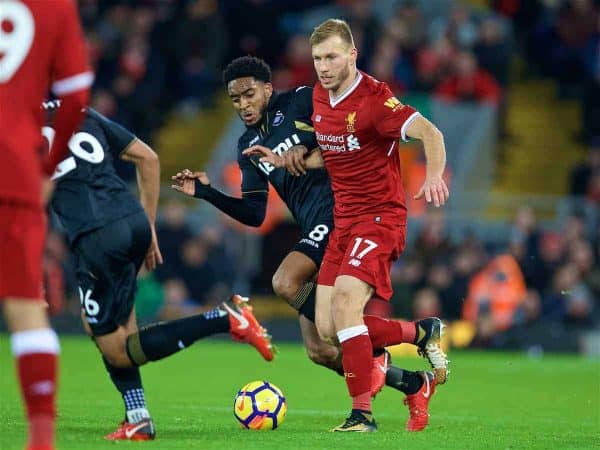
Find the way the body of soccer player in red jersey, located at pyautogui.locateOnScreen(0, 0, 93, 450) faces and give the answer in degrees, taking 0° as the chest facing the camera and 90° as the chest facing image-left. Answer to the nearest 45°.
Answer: approximately 180°

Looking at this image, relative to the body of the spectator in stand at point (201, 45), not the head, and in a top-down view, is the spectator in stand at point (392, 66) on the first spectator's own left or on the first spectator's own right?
on the first spectator's own left

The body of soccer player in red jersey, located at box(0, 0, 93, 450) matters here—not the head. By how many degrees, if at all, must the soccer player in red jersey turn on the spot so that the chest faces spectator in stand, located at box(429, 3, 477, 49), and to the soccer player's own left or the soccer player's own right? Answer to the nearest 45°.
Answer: approximately 45° to the soccer player's own right

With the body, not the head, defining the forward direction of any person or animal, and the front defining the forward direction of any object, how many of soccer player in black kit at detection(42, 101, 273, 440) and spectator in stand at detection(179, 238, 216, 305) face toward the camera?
1

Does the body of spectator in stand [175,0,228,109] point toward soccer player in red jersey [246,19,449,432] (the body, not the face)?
yes

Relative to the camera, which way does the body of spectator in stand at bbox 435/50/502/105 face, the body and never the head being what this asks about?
toward the camera

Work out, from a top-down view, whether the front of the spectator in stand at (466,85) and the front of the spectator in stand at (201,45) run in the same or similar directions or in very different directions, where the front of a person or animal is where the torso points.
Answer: same or similar directions

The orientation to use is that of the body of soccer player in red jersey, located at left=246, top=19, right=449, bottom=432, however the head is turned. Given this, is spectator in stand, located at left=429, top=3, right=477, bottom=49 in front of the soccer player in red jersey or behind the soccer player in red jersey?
behind

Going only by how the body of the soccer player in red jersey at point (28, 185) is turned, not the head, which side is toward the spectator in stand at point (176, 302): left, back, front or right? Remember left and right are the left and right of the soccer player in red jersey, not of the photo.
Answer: front

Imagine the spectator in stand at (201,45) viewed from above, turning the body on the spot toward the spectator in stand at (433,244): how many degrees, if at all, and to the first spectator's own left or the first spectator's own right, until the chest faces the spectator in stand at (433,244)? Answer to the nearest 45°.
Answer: approximately 45° to the first spectator's own left

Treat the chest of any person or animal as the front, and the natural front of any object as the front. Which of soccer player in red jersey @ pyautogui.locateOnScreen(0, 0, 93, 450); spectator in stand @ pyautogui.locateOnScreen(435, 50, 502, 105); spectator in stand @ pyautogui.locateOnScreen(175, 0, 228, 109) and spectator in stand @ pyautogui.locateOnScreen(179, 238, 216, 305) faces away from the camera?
the soccer player in red jersey

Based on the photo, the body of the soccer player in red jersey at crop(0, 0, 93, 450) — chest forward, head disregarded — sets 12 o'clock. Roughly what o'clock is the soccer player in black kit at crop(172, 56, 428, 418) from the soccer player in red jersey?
The soccer player in black kit is roughly at 1 o'clock from the soccer player in red jersey.

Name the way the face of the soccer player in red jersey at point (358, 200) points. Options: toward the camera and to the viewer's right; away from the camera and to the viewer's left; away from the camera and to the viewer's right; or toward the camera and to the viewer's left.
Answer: toward the camera and to the viewer's left

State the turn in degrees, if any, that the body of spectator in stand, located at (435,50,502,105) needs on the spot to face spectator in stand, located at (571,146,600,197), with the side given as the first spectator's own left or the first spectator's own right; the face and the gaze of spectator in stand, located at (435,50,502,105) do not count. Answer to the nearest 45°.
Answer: approximately 90° to the first spectator's own left

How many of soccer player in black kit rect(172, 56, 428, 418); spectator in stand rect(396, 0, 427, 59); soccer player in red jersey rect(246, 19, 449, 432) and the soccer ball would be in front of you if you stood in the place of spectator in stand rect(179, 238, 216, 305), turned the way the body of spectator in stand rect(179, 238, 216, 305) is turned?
3

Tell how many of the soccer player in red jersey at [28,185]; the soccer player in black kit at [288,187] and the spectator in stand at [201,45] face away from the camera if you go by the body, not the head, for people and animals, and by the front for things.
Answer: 1

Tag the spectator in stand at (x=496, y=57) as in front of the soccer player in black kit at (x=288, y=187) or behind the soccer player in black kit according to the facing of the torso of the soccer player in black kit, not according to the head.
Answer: behind

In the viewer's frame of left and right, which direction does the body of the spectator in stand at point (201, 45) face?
facing the viewer

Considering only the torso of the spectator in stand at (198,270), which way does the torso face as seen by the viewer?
toward the camera

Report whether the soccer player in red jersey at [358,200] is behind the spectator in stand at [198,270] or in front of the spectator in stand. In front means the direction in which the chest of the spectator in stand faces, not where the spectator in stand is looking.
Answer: in front
